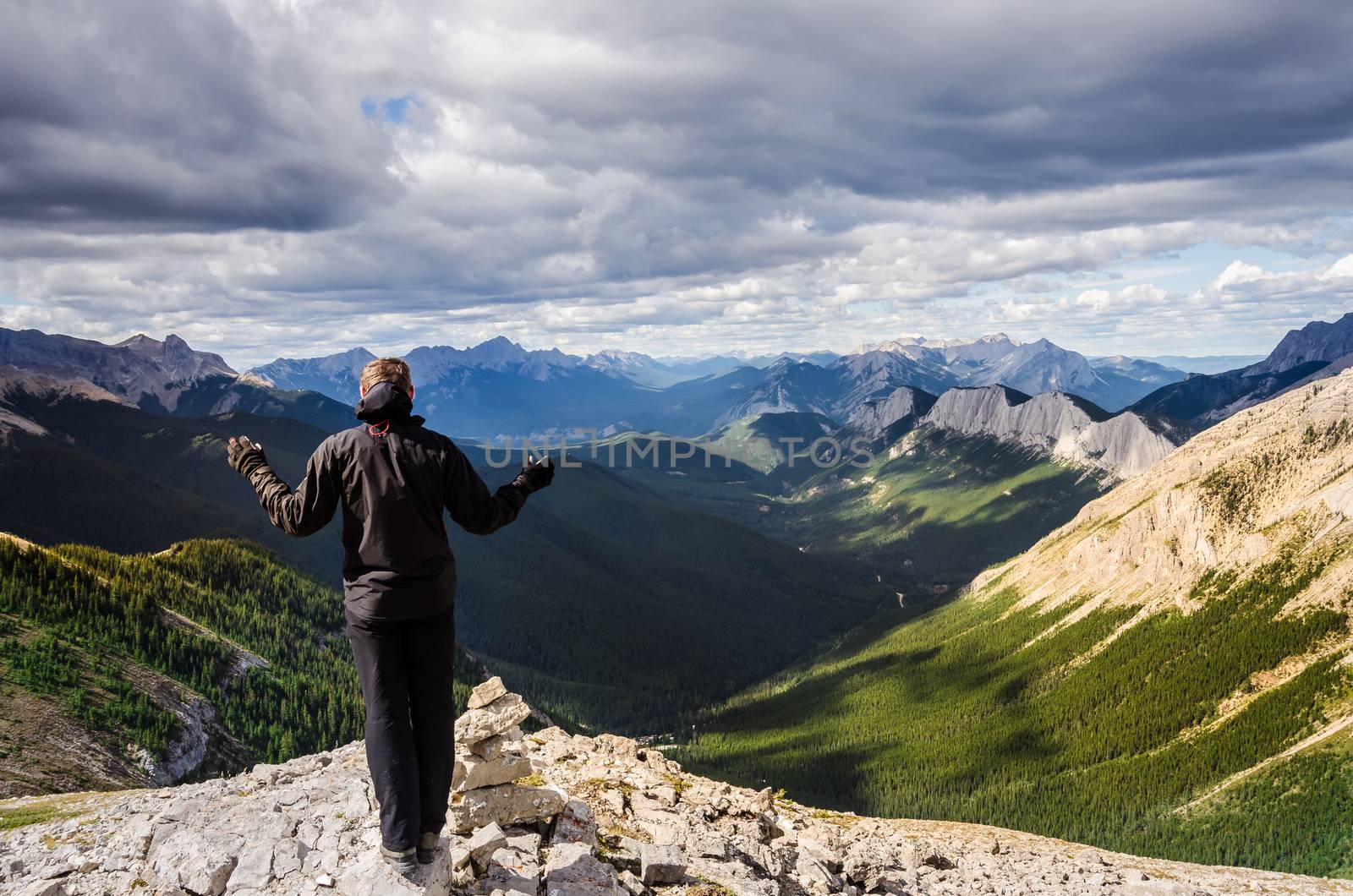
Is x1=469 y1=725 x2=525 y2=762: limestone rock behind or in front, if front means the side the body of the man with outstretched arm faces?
in front

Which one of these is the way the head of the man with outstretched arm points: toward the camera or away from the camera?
away from the camera

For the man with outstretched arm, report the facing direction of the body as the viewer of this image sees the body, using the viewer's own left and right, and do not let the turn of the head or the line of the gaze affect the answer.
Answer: facing away from the viewer

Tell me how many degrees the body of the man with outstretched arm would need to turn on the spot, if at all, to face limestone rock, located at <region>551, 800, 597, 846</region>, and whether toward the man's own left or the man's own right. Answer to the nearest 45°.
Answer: approximately 45° to the man's own right

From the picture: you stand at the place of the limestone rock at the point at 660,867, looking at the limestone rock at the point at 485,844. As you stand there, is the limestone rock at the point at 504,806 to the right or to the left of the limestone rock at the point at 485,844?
right
